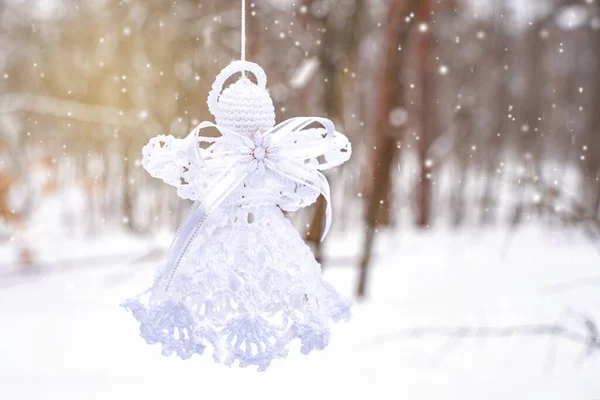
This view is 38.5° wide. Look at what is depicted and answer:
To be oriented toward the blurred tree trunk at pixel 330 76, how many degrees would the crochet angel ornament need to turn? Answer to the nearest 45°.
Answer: approximately 180°

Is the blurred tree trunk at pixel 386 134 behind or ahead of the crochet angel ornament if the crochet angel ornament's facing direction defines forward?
behind

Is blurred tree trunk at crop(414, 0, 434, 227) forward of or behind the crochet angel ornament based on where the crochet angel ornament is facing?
behind

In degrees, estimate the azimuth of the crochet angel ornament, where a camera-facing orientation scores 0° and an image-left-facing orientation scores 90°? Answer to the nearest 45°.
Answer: approximately 0°
